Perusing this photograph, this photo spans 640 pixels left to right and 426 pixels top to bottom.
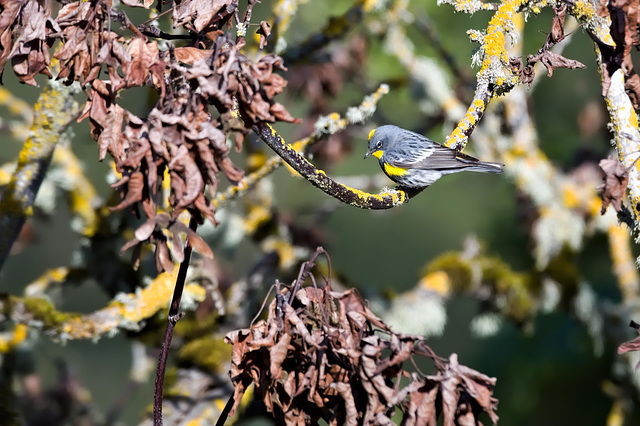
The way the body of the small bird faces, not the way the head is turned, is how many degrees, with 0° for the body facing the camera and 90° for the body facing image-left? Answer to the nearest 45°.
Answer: approximately 90°

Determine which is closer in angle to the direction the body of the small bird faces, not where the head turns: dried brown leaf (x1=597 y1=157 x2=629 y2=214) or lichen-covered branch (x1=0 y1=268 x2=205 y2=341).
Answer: the lichen-covered branch

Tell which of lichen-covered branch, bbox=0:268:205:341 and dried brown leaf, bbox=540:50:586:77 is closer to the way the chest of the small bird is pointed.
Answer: the lichen-covered branch

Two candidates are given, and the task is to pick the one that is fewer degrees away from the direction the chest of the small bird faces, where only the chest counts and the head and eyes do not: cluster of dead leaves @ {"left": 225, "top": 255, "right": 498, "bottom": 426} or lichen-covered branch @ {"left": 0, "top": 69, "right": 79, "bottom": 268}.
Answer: the lichen-covered branch

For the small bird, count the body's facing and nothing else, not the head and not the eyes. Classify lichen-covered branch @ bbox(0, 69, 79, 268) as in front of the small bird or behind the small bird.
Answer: in front

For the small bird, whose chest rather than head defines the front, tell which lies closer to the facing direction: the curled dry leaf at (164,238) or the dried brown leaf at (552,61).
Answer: the curled dry leaf
